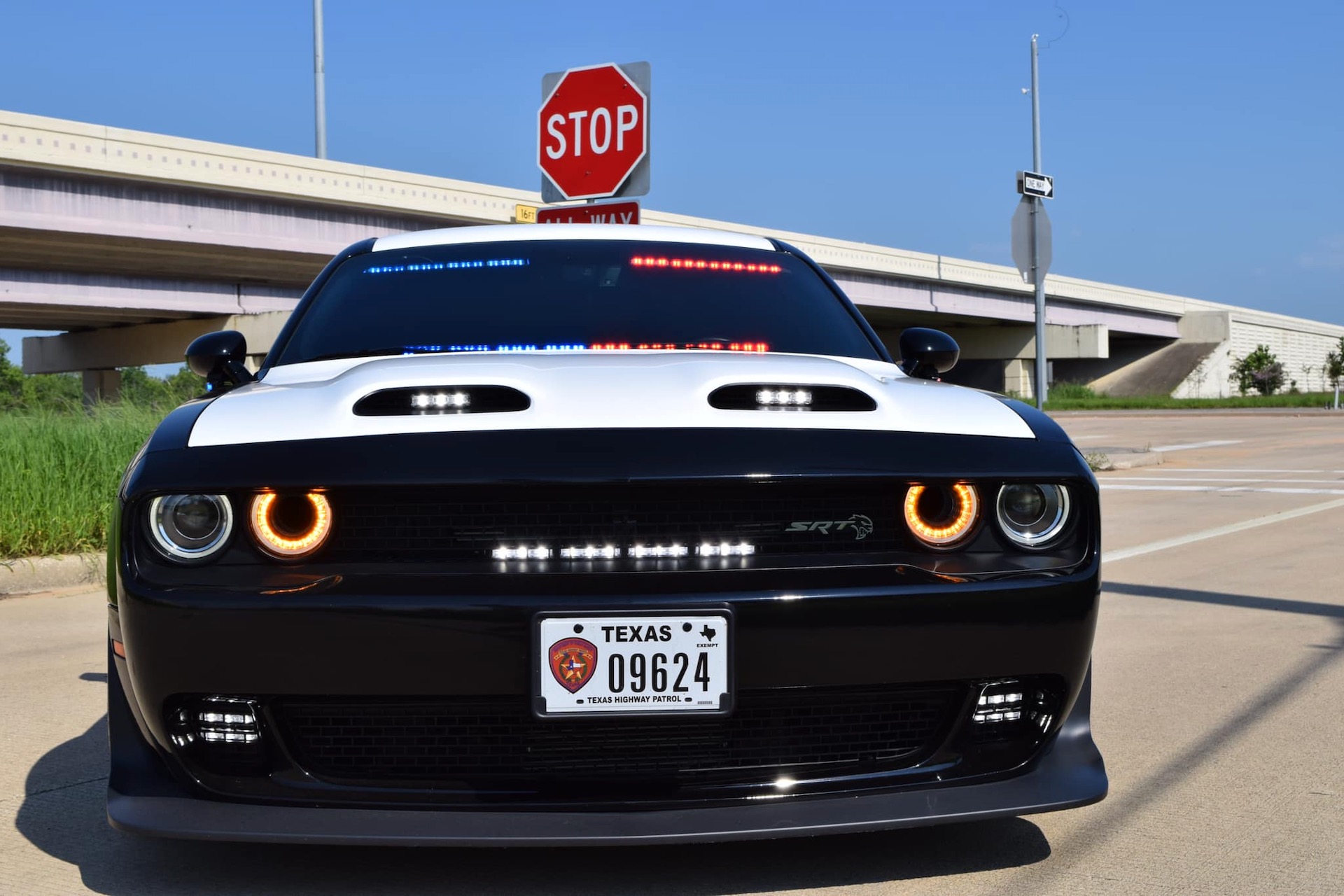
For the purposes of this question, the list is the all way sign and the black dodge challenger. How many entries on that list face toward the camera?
2

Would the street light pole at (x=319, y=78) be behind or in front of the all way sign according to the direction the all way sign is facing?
behind

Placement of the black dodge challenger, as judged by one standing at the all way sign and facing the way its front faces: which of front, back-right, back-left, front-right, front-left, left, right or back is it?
front

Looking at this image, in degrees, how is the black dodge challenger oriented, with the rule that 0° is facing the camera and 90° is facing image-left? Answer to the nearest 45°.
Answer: approximately 0°

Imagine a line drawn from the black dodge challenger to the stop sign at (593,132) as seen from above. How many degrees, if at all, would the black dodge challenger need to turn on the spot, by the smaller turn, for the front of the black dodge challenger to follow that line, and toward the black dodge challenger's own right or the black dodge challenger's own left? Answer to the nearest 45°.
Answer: approximately 180°

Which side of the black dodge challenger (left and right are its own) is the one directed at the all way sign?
back

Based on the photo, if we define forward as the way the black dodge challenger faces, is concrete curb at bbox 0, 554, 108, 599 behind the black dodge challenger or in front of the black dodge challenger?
behind

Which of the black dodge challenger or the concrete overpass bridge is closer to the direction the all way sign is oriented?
the black dodge challenger

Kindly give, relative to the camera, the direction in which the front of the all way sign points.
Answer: facing the viewer

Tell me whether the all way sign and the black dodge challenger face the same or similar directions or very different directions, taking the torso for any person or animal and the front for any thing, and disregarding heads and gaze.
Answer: same or similar directions
